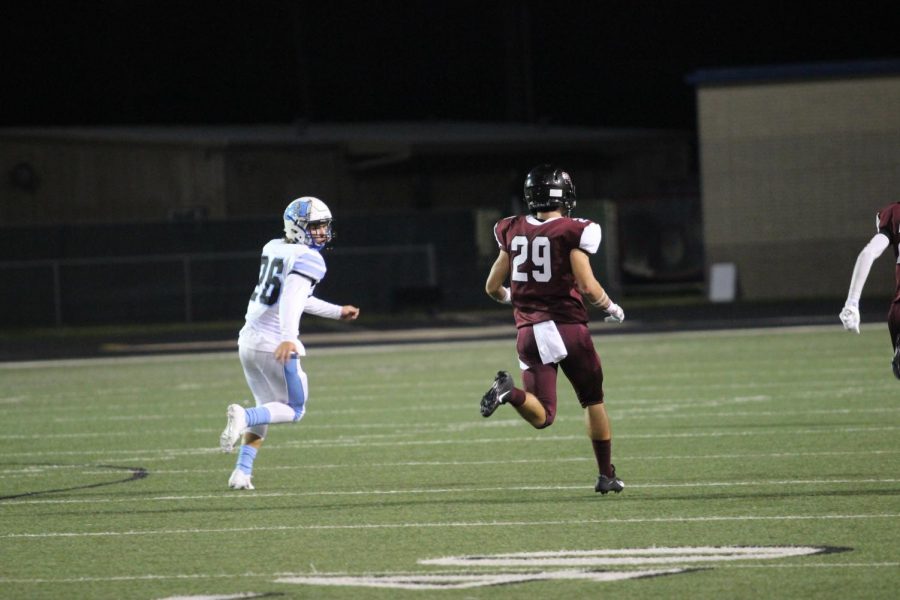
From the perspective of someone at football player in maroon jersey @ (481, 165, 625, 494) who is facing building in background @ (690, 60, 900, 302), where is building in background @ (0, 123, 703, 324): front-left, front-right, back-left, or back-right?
front-left

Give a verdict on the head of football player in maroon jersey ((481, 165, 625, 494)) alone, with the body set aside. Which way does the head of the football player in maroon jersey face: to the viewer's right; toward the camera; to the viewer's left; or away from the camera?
away from the camera

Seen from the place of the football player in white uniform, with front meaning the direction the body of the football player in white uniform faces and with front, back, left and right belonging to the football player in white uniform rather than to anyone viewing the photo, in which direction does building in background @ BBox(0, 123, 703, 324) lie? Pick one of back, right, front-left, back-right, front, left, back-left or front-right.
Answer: front-left

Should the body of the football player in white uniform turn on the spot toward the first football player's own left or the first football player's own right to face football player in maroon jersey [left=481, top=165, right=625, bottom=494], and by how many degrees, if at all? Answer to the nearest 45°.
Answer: approximately 90° to the first football player's own right

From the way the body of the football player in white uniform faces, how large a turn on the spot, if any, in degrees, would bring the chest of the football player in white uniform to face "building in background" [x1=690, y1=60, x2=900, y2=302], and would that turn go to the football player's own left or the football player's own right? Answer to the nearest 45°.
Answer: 0° — they already face it

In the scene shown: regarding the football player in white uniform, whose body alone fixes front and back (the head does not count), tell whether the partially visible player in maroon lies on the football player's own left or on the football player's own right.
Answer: on the football player's own right

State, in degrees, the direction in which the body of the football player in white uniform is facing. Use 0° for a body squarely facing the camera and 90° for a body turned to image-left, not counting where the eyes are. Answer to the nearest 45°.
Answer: approximately 225°

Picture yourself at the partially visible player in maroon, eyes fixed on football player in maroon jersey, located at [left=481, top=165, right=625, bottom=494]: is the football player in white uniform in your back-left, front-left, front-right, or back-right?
front-right
